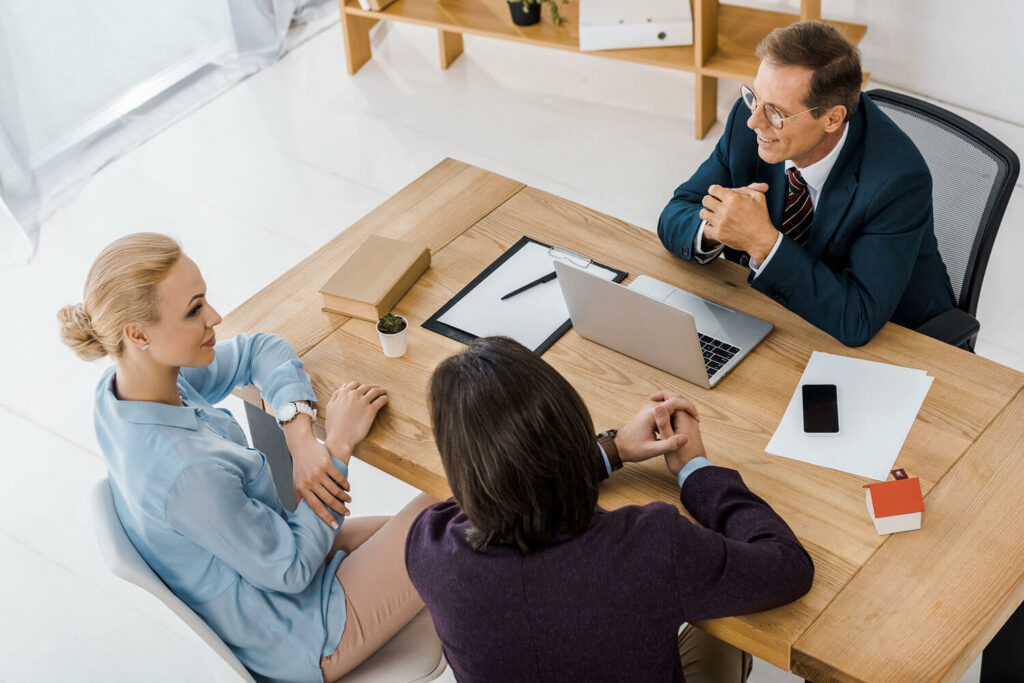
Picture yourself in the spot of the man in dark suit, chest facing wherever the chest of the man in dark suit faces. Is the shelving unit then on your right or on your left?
on your right

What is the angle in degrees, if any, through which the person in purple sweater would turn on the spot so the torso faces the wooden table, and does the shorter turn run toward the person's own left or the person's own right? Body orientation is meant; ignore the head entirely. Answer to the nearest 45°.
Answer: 0° — they already face it

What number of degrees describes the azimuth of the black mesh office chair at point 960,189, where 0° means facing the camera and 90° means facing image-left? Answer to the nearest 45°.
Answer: approximately 45°

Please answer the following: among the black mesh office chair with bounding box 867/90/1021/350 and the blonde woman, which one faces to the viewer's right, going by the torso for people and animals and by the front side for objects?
the blonde woman

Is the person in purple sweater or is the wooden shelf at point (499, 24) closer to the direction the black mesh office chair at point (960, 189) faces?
the person in purple sweater

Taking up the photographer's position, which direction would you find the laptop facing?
facing away from the viewer and to the right of the viewer

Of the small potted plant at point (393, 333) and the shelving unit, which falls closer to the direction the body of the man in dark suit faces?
the small potted plant

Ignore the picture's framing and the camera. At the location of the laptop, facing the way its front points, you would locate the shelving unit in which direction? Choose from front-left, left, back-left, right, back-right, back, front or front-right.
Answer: front-left

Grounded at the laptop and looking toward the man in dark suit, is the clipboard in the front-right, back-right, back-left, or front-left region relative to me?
back-left

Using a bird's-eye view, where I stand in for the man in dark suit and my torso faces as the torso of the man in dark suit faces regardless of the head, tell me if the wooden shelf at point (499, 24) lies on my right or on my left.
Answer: on my right

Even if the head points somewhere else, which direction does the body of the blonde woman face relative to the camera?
to the viewer's right

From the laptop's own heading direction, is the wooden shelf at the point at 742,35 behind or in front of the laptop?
in front

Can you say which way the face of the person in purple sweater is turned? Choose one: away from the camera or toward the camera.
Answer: away from the camera
